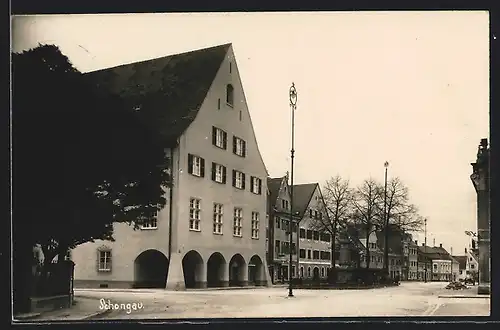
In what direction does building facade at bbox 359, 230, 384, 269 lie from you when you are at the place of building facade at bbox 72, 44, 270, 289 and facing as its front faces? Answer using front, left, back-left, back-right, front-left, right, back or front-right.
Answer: front-left

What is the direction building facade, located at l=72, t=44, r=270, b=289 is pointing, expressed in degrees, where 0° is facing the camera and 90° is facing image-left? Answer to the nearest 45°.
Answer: approximately 315°

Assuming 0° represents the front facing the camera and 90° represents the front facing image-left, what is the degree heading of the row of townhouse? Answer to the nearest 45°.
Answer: approximately 315°

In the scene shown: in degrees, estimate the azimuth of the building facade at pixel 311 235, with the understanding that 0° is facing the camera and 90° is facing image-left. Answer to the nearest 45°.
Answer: approximately 315°
